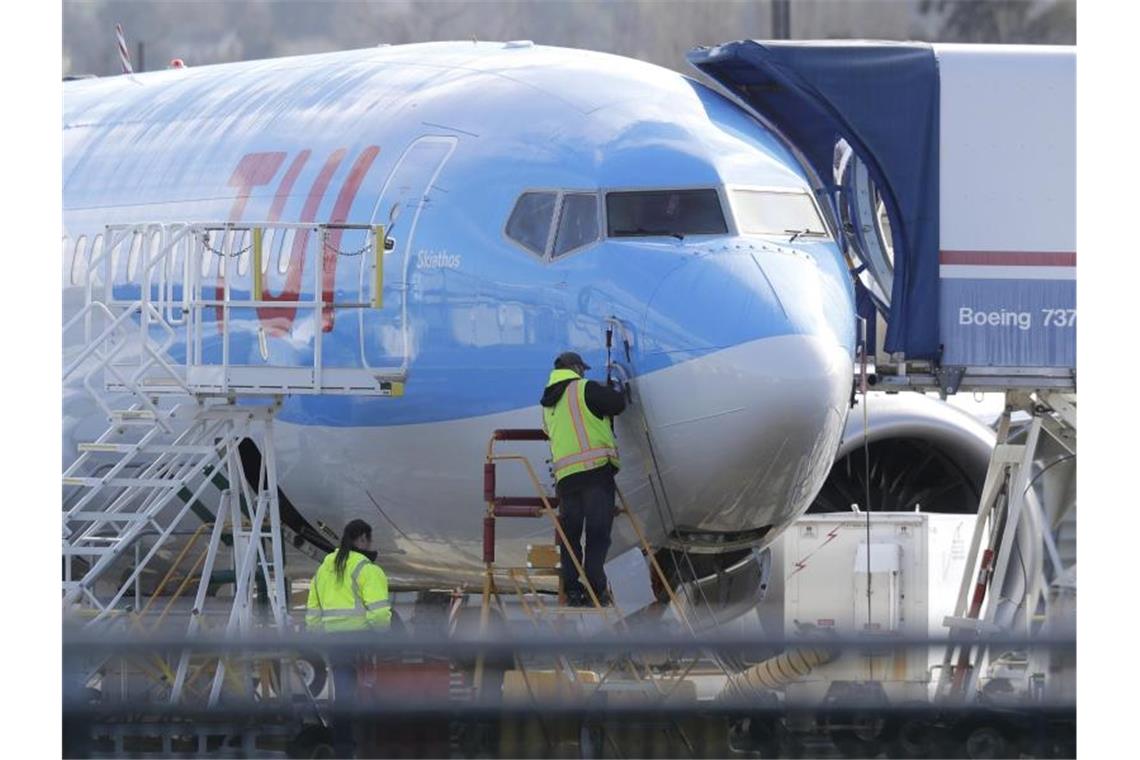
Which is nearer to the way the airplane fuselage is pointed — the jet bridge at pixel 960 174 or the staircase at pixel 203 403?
the jet bridge

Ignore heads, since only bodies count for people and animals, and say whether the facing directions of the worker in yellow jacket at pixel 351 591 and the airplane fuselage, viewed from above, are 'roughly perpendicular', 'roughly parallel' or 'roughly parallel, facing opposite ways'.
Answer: roughly perpendicular

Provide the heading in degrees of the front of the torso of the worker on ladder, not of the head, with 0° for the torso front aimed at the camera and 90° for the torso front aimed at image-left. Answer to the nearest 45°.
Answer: approximately 225°

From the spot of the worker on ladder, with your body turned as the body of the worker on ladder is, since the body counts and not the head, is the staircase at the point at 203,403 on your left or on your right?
on your left

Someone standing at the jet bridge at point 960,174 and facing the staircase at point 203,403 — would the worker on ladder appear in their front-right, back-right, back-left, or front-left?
front-left

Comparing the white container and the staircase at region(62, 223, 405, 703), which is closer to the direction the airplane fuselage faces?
the white container

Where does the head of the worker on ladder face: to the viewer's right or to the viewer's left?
to the viewer's right

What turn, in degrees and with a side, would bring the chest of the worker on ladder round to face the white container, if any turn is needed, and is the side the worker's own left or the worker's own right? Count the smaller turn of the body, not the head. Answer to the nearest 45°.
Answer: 0° — they already face it

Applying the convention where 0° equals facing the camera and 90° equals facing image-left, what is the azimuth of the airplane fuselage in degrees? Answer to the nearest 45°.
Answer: approximately 315°

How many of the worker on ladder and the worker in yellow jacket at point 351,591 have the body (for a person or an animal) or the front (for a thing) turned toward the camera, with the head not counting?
0

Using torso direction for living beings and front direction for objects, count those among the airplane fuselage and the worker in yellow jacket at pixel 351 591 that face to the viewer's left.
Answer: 0

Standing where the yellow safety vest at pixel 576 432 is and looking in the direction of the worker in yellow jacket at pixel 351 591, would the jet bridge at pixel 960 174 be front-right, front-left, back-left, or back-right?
back-right
